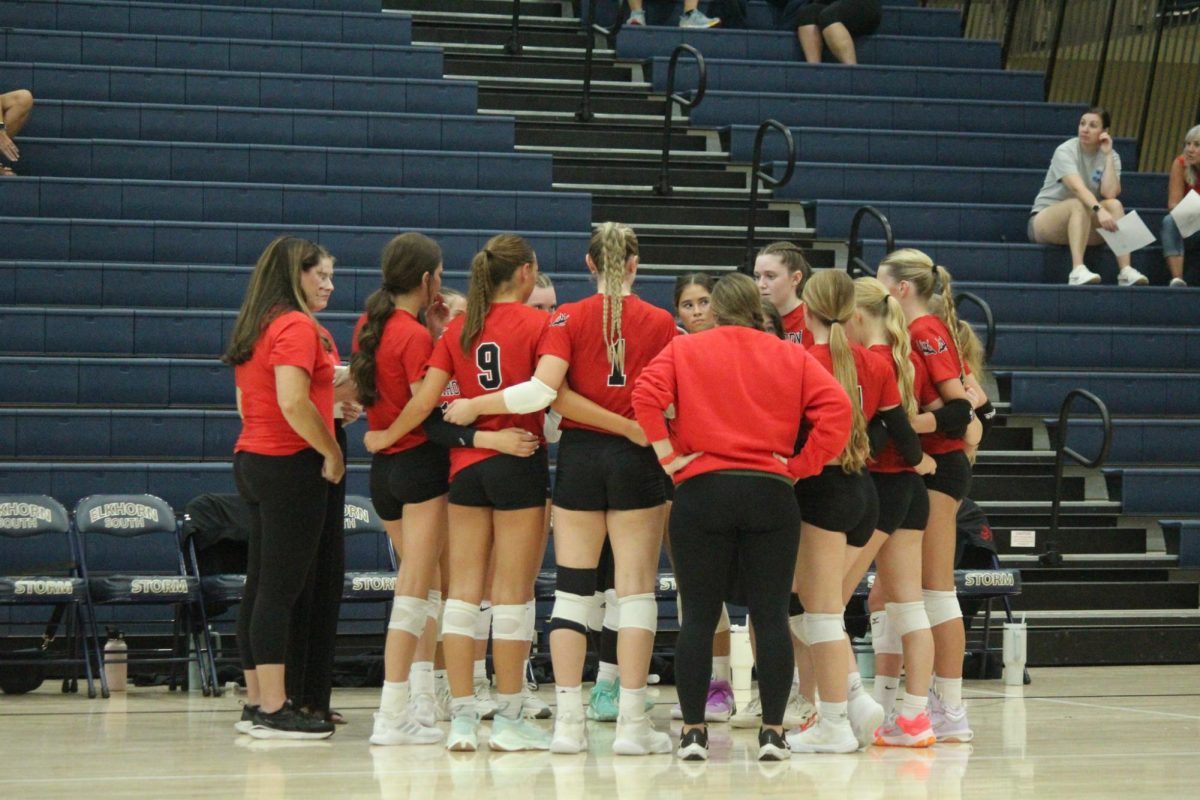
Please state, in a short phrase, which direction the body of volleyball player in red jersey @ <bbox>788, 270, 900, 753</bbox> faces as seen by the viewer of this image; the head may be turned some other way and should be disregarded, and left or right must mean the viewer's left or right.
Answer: facing away from the viewer and to the left of the viewer

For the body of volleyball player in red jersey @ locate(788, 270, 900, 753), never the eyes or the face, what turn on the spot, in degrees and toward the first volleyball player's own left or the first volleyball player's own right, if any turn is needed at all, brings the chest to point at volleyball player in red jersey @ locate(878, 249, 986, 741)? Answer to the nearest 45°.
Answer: approximately 90° to the first volleyball player's own right

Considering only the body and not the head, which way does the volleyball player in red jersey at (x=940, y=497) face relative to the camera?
to the viewer's left

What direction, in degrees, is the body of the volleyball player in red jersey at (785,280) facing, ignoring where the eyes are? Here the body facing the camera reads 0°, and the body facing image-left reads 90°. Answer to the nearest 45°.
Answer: approximately 45°

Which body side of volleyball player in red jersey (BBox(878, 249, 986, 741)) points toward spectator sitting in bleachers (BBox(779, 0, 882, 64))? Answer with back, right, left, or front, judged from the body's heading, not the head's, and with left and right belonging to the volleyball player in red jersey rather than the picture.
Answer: right

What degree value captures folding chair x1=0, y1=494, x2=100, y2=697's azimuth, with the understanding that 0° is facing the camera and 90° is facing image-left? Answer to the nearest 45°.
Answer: approximately 0°

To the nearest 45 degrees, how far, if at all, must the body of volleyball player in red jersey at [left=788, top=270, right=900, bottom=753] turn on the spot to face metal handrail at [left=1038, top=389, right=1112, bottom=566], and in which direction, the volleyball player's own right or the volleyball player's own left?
approximately 45° to the volleyball player's own right
